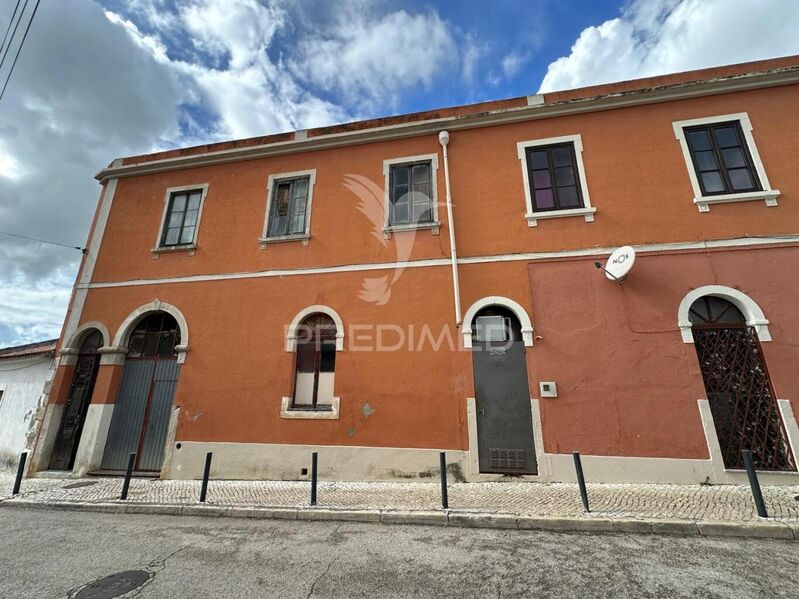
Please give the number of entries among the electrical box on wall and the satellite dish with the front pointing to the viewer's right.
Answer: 0

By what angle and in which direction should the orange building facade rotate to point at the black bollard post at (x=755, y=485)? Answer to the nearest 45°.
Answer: approximately 45° to its left

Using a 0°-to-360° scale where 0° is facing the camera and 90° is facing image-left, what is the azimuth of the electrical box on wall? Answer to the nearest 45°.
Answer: approximately 0°
